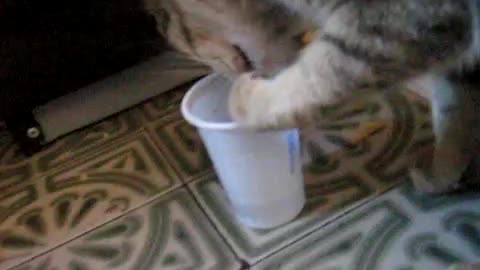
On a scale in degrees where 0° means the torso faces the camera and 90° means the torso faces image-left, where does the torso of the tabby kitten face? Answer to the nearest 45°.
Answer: approximately 90°
